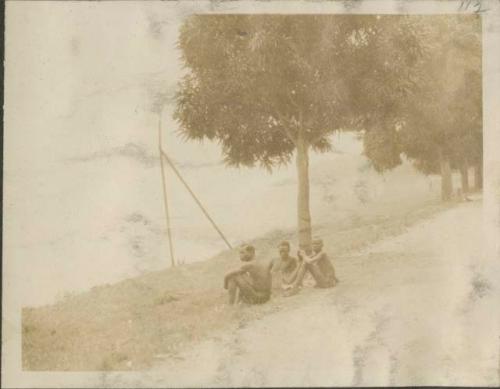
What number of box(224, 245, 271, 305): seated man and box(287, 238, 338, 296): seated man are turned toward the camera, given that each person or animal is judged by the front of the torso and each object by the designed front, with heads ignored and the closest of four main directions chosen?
0

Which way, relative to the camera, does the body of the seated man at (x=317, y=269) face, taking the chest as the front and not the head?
to the viewer's left
